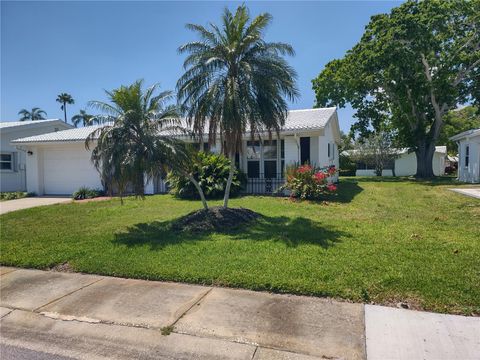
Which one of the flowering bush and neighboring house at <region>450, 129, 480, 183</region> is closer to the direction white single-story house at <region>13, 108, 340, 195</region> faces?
the flowering bush

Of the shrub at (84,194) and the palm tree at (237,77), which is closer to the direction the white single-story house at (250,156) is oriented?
the palm tree

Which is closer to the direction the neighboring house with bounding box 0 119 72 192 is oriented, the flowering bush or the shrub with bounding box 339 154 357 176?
the flowering bush

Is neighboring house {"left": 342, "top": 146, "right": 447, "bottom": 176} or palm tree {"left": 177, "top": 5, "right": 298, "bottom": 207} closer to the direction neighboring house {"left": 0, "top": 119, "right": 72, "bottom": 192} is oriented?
the palm tree

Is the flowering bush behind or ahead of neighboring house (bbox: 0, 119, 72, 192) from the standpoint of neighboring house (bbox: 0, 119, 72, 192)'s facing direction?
ahead

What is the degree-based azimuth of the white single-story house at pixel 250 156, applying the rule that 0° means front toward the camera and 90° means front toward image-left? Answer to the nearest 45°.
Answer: approximately 0°

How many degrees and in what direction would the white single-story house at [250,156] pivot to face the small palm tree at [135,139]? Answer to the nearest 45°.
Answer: approximately 45° to its right

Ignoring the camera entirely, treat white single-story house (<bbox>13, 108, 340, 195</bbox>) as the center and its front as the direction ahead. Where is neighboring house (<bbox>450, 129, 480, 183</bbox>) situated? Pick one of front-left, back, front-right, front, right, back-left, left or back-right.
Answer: left

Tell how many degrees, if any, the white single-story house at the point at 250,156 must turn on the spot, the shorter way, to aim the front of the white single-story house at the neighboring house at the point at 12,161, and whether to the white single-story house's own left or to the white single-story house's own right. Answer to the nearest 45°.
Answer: approximately 135° to the white single-story house's own right

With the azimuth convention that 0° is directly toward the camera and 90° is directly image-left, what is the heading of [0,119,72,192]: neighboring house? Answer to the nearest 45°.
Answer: approximately 0°

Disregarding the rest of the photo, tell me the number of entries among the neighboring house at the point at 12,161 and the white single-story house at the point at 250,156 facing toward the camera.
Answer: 2
